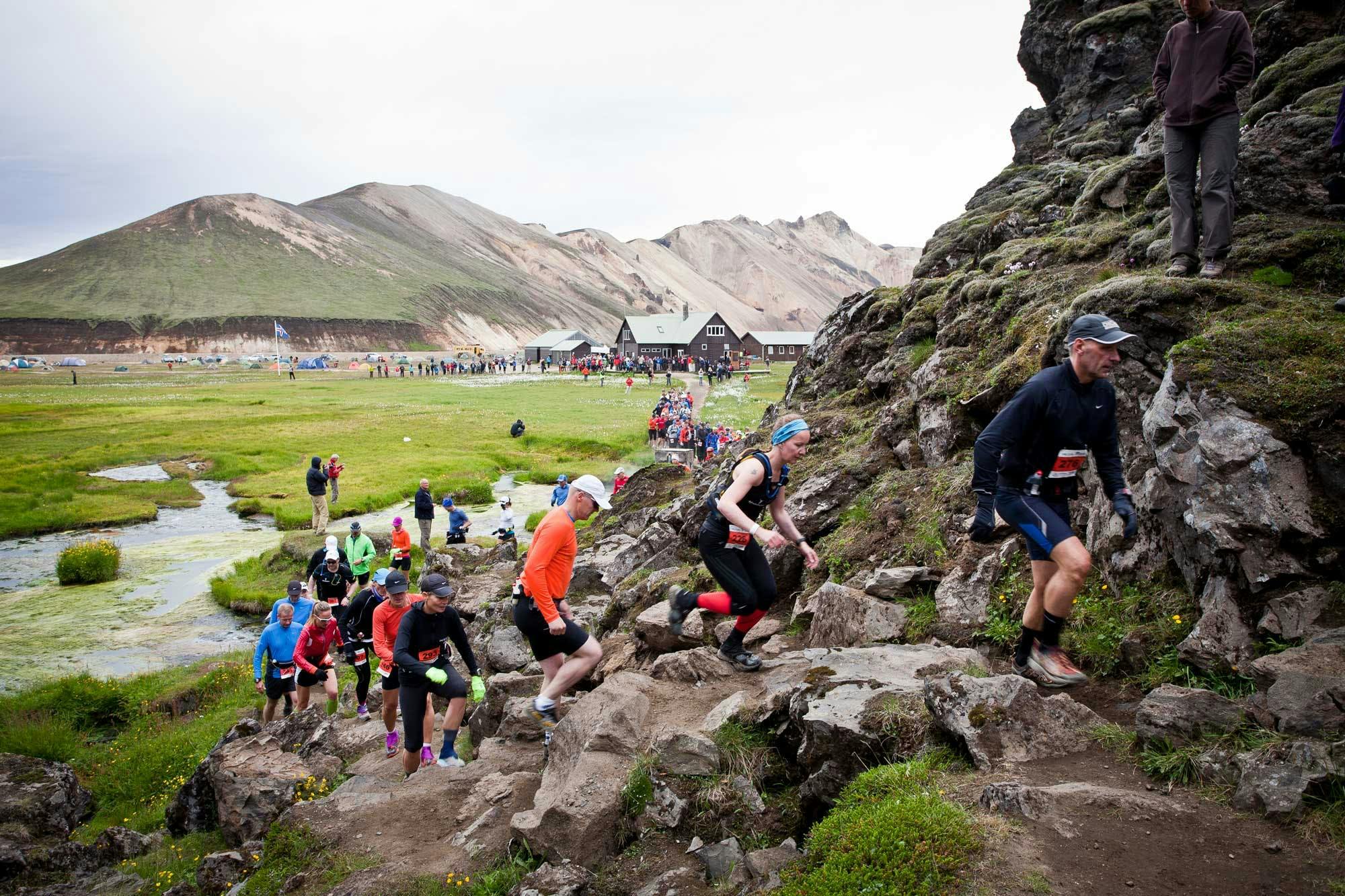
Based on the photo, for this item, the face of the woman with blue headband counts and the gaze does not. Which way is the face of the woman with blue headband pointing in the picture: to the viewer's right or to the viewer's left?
to the viewer's right

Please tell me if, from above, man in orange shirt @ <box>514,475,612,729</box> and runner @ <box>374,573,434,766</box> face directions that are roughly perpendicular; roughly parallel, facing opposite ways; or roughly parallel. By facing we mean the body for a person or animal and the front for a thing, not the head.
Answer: roughly perpendicular

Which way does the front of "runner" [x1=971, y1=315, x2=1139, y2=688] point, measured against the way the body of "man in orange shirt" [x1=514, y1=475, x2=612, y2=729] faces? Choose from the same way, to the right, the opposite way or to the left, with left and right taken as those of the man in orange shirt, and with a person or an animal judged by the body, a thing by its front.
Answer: to the right

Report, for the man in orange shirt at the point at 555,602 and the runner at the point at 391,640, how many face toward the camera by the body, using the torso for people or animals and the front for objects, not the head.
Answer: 1

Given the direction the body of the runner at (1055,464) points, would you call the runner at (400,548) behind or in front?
behind

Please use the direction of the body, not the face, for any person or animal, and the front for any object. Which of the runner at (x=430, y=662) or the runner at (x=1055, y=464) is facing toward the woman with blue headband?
the runner at (x=430, y=662)

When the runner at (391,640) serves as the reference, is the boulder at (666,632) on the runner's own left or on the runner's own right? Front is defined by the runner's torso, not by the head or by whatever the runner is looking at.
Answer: on the runner's own left

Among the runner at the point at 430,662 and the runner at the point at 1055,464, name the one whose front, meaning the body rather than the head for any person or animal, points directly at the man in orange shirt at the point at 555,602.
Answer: the runner at the point at 430,662

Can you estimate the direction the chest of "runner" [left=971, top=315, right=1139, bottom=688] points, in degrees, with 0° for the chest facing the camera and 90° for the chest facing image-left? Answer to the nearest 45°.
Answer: approximately 315°

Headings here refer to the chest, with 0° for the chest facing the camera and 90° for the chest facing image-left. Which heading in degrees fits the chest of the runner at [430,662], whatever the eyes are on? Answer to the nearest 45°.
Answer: approximately 315°

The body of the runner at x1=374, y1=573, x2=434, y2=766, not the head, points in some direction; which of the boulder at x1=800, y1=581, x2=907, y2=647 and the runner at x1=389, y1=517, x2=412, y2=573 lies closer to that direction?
the boulder

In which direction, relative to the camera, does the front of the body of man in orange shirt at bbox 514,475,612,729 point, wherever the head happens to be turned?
to the viewer's right

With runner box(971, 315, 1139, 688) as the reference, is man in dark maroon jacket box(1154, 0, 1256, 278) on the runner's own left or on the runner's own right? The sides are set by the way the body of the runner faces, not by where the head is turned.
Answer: on the runner's own left
